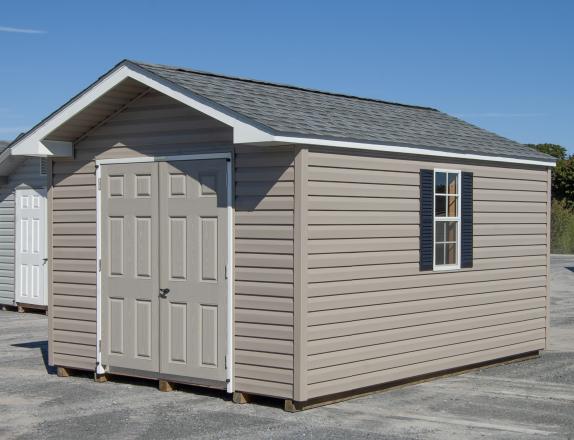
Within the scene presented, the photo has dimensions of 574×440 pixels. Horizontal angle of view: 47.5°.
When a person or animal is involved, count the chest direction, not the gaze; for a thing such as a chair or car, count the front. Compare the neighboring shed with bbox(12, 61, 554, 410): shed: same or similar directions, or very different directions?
same or similar directions

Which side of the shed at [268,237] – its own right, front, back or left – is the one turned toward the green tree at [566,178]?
back

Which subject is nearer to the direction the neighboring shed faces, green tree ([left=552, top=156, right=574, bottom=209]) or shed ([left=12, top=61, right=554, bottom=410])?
the shed

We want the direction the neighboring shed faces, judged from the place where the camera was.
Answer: facing the viewer and to the left of the viewer

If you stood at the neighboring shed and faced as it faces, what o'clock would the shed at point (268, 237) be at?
The shed is roughly at 10 o'clock from the neighboring shed.

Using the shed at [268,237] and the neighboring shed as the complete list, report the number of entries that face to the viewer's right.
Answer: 0

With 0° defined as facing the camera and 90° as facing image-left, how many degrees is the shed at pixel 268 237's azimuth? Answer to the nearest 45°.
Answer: approximately 45°

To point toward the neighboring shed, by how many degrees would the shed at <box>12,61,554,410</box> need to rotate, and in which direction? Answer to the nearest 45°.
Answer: approximately 90° to its right

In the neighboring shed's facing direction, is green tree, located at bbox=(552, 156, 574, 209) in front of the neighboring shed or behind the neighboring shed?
behind
